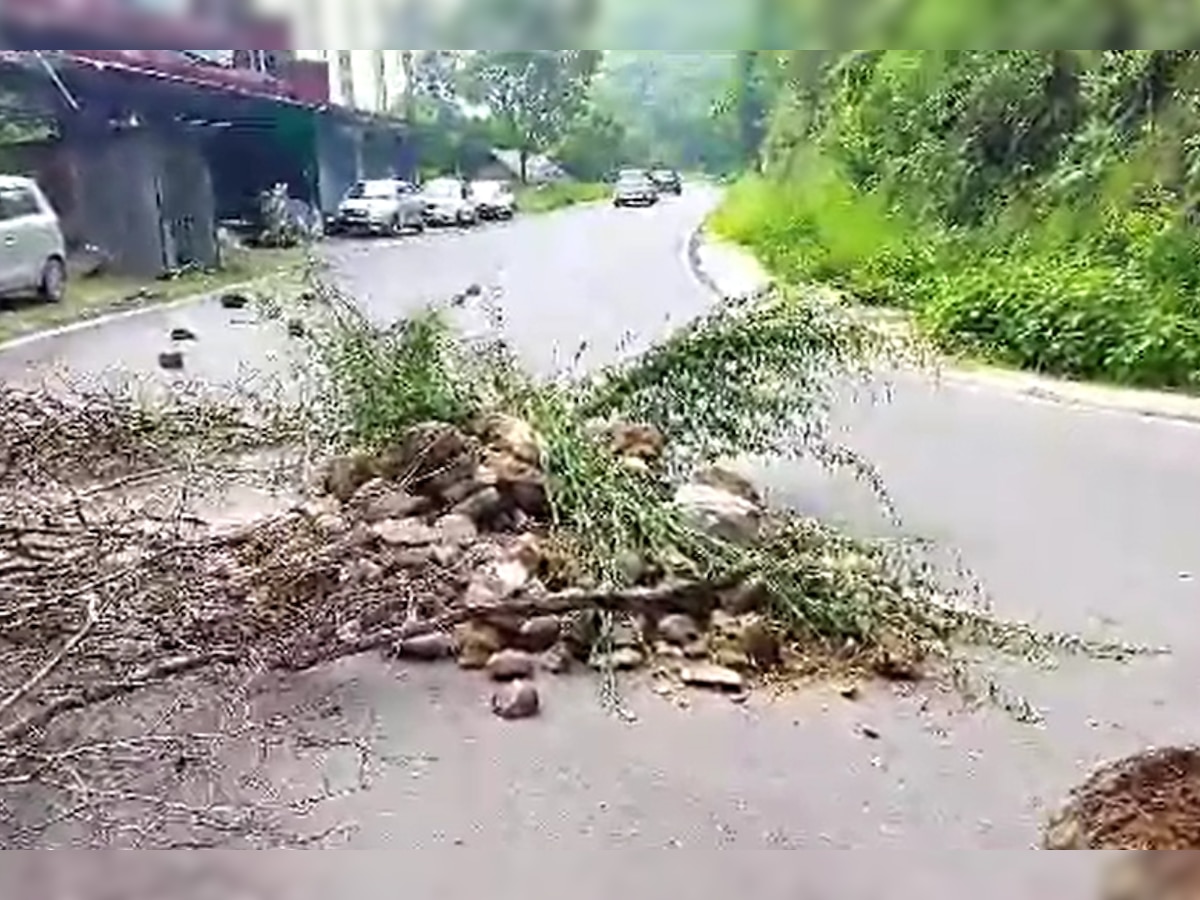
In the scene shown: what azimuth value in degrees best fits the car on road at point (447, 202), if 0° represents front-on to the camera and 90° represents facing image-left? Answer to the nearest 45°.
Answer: approximately 45°

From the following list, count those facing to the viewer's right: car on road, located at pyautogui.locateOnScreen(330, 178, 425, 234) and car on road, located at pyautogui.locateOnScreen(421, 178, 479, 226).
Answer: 0

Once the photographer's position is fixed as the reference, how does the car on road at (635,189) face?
facing the viewer
